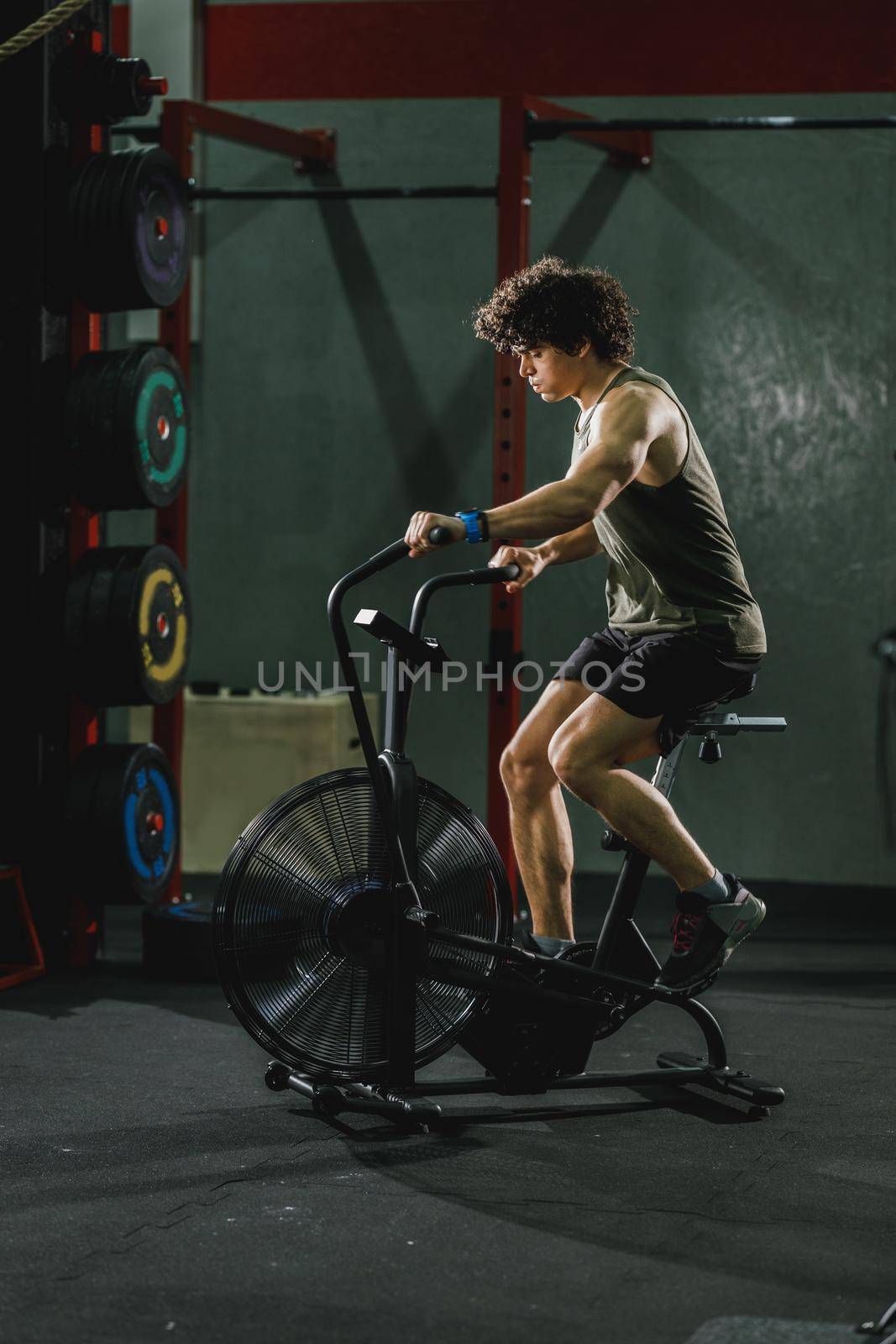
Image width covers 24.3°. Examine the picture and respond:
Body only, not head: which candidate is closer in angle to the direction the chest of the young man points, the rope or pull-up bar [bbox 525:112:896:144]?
the rope

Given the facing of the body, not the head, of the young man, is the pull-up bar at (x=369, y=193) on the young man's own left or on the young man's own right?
on the young man's own right

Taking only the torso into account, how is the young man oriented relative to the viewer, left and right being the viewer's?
facing to the left of the viewer

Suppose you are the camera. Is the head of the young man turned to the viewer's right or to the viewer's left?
to the viewer's left

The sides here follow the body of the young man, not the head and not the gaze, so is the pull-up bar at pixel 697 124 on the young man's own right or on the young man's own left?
on the young man's own right

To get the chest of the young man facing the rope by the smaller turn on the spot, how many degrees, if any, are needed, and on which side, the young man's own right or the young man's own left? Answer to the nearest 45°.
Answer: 0° — they already face it
